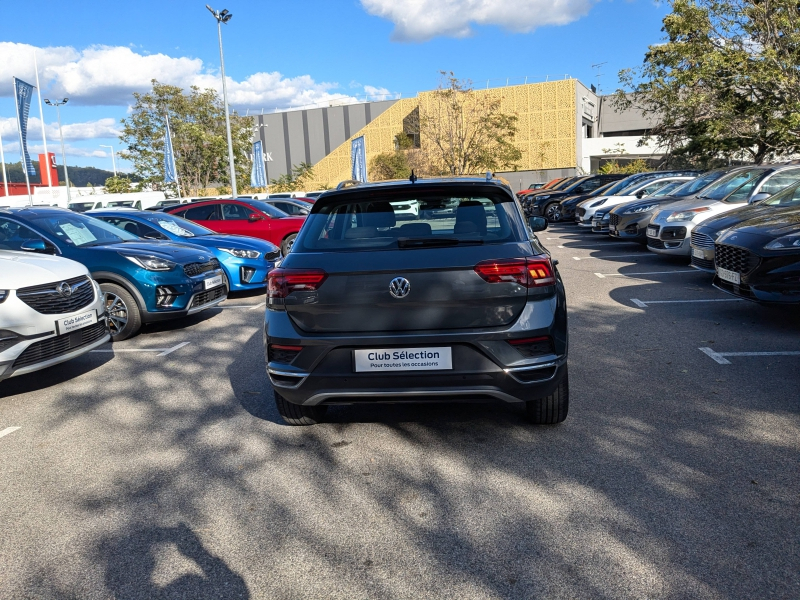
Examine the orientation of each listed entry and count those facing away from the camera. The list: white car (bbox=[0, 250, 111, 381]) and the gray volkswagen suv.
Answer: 1

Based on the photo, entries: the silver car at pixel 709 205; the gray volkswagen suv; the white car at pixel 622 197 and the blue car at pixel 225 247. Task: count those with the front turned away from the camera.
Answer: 1

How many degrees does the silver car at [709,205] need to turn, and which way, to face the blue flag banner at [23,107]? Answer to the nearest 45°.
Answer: approximately 45° to its right

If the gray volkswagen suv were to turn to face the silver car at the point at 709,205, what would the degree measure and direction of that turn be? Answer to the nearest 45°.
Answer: approximately 45° to its right

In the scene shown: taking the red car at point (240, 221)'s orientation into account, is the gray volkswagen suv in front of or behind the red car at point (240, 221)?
in front

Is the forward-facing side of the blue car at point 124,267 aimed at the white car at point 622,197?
no

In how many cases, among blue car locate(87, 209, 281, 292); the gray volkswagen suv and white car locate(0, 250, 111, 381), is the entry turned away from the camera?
1

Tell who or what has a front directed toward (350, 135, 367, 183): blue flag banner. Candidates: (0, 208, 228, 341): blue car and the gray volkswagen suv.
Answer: the gray volkswagen suv

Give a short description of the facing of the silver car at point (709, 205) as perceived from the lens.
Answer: facing the viewer and to the left of the viewer

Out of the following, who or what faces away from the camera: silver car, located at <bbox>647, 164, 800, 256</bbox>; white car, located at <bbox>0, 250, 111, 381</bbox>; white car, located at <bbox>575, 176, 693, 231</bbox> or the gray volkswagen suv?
the gray volkswagen suv

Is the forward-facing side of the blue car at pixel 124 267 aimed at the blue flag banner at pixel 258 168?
no

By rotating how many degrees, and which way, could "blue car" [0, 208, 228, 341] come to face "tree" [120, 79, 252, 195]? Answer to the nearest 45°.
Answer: approximately 135° to its left

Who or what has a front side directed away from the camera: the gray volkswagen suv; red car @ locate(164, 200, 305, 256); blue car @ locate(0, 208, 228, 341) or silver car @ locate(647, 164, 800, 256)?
the gray volkswagen suv

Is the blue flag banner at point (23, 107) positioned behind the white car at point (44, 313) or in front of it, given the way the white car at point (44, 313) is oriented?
behind

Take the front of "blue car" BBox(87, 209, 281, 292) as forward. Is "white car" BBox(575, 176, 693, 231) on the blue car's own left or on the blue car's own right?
on the blue car's own left

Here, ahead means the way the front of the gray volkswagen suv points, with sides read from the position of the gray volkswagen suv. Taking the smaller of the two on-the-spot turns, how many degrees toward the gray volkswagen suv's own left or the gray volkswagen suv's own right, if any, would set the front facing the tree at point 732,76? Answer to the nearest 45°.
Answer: approximately 45° to the gray volkswagen suv's own right

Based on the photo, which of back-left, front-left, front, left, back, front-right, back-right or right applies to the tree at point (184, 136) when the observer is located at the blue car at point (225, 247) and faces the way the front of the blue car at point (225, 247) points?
back-left

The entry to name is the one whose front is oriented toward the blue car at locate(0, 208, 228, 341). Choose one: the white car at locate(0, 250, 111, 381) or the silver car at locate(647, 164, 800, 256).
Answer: the silver car

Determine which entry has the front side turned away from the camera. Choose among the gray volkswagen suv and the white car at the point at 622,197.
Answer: the gray volkswagen suv

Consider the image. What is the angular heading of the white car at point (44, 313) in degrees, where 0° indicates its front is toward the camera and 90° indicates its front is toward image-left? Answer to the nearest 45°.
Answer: approximately 315°

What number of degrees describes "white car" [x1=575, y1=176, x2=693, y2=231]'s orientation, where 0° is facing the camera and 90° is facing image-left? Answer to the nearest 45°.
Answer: approximately 45°

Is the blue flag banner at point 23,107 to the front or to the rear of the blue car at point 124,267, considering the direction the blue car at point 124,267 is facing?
to the rear
